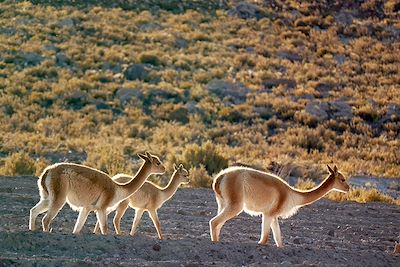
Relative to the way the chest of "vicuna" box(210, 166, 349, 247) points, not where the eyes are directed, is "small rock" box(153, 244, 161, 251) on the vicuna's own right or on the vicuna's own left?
on the vicuna's own right

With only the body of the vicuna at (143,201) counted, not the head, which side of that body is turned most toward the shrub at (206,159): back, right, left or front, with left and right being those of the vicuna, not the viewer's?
left

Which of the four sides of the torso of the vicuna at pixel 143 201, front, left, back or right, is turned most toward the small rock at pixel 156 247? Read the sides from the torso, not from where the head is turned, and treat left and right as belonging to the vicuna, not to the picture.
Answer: right

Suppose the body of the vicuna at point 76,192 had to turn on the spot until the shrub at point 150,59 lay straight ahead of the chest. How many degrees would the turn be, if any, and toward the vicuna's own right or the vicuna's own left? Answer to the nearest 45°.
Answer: approximately 90° to the vicuna's own left

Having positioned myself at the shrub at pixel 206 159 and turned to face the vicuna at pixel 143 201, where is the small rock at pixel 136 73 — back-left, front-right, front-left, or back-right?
back-right

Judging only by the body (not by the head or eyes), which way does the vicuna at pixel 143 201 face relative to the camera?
to the viewer's right

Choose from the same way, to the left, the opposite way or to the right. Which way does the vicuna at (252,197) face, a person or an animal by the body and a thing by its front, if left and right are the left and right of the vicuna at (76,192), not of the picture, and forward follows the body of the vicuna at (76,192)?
the same way

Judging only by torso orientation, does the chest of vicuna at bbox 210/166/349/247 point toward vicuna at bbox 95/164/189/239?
no

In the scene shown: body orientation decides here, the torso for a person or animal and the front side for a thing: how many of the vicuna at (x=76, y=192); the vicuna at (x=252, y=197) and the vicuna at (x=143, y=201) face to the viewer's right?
3

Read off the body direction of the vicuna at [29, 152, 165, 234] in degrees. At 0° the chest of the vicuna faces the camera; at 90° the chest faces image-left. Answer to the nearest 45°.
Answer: approximately 270°

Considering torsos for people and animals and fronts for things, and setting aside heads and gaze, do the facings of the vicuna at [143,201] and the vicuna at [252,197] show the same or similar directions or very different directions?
same or similar directions

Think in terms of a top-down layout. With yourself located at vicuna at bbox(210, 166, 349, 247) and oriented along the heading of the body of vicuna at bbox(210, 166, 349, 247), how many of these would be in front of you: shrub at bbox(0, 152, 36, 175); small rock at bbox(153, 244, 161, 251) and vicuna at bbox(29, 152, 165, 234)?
0

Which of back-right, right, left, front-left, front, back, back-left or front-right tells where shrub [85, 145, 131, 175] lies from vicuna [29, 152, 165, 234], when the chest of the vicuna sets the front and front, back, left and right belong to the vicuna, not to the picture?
left

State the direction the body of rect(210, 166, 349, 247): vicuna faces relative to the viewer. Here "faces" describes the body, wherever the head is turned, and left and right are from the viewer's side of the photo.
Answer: facing to the right of the viewer

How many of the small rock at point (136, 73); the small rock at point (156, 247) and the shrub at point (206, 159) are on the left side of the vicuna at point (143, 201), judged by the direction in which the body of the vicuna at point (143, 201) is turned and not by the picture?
2

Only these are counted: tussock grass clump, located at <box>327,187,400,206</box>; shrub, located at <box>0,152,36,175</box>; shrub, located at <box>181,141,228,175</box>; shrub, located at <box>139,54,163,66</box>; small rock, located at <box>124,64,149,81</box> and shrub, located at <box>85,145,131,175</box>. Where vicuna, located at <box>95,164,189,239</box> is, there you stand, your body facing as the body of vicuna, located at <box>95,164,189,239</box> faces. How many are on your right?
0
